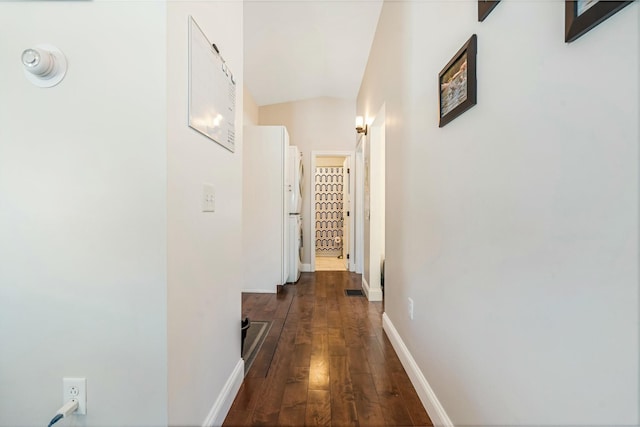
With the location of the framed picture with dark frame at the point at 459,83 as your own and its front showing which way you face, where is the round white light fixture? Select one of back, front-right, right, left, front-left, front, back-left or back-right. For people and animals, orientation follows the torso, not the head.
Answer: front

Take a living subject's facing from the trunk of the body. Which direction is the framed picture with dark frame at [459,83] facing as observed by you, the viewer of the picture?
facing the viewer and to the left of the viewer

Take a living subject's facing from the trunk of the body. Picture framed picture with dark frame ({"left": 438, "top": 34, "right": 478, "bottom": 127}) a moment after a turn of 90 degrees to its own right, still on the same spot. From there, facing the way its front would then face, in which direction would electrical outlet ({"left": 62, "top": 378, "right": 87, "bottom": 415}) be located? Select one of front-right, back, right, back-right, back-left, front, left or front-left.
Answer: left

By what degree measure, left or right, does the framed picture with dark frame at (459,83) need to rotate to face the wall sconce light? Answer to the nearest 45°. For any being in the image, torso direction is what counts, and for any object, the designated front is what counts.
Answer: approximately 90° to its right

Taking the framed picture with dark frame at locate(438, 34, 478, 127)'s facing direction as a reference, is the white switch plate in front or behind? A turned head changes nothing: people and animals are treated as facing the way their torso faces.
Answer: in front
